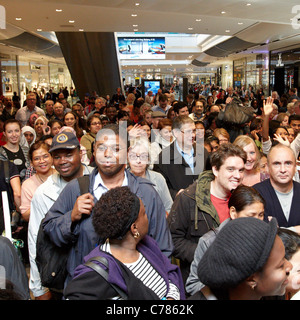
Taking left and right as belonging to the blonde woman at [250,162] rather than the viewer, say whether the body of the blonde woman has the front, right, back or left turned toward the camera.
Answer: front

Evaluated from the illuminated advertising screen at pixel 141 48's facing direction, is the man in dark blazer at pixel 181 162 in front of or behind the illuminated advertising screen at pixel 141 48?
in front

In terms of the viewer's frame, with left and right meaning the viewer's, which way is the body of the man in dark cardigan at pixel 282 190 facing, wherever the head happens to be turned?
facing the viewer

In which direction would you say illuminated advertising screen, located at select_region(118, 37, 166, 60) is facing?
toward the camera

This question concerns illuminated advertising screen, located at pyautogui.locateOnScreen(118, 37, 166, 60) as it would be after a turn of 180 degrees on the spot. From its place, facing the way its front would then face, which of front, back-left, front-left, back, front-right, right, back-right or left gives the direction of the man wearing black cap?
back

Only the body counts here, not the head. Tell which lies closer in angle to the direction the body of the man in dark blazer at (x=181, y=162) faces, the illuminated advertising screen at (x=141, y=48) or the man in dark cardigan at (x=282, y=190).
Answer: the man in dark cardigan

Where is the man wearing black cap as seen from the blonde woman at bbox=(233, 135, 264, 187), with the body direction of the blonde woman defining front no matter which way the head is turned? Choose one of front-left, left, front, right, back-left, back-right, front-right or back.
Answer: front-right

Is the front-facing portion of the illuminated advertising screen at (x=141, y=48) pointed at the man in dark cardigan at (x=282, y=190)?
yes

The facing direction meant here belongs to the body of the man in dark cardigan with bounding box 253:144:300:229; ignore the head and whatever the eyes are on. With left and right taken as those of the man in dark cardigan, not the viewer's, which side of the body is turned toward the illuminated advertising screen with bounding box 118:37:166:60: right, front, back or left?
back

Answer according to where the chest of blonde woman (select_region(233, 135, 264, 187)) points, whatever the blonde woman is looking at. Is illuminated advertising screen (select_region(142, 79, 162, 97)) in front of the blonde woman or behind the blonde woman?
behind

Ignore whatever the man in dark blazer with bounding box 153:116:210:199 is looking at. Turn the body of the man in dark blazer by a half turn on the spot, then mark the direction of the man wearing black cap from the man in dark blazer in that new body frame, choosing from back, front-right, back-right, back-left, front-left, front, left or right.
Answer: left

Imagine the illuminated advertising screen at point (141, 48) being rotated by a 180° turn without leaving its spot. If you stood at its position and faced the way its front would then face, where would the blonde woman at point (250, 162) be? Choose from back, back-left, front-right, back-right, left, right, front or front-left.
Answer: back

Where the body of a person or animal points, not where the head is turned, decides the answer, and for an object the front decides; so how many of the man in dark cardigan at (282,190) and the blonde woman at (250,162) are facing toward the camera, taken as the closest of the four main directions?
2
